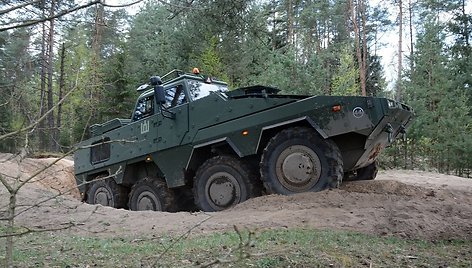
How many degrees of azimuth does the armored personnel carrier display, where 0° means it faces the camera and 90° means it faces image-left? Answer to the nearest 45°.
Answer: approximately 315°

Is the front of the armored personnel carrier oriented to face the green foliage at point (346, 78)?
no

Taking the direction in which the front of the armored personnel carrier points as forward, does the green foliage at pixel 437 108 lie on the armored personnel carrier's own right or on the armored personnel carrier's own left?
on the armored personnel carrier's own left
